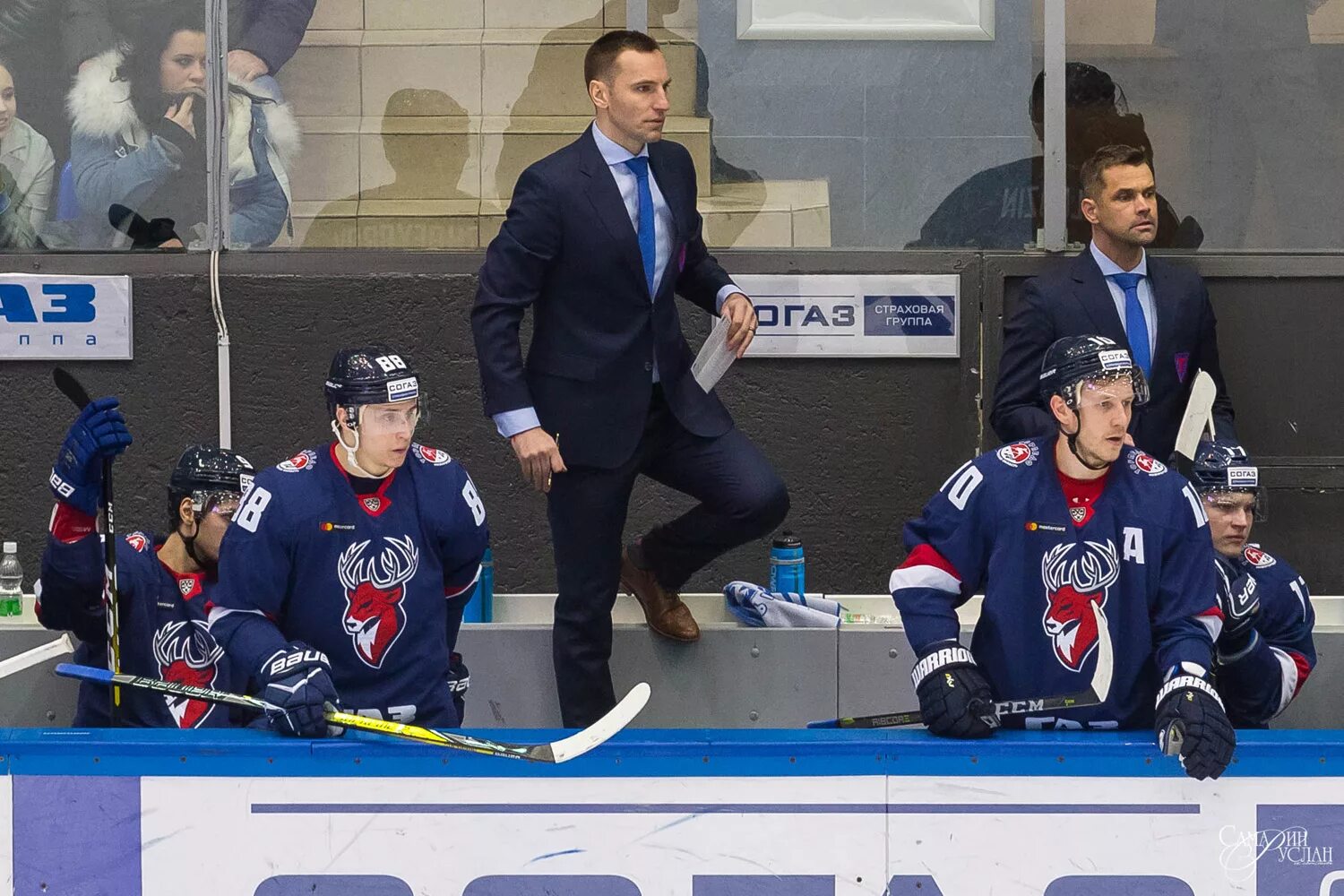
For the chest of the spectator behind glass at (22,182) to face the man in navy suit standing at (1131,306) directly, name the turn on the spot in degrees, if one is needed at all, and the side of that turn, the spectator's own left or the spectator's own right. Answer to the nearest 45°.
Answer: approximately 45° to the spectator's own left

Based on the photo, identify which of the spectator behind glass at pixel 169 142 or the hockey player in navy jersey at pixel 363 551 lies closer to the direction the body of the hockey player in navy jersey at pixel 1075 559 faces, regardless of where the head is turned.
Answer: the hockey player in navy jersey

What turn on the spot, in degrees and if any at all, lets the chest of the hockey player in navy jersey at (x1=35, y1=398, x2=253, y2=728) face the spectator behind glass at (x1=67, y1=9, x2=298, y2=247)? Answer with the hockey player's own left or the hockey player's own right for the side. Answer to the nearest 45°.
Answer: approximately 135° to the hockey player's own left

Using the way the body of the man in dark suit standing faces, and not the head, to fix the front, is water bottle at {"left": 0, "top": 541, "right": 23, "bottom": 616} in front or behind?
behind

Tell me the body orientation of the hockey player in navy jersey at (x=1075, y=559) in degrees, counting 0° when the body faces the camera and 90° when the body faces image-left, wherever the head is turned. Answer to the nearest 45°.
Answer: approximately 0°

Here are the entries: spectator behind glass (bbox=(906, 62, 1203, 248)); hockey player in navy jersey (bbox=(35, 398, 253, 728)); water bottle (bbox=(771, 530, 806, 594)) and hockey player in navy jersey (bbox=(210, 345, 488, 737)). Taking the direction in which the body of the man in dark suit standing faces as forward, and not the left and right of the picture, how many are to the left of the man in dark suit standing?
2

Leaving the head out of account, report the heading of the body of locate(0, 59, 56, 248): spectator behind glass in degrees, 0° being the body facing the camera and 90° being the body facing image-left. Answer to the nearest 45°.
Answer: approximately 0°

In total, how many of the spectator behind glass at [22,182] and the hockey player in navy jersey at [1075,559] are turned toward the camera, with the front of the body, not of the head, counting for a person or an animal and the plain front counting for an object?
2

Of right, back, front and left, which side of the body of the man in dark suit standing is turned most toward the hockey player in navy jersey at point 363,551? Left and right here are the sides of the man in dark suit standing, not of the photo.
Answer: right

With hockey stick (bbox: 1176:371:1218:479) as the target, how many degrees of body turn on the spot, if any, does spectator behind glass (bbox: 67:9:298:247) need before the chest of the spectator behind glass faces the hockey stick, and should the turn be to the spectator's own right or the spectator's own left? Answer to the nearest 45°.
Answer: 0° — they already face it

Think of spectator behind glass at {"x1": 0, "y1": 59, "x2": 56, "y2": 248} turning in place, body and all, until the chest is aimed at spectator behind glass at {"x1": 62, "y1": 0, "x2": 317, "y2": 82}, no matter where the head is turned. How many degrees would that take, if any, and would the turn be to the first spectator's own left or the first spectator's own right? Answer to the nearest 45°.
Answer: approximately 90° to the first spectator's own left

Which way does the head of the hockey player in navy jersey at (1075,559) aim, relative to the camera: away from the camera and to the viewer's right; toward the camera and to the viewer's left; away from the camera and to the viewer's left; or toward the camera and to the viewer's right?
toward the camera and to the viewer's right
